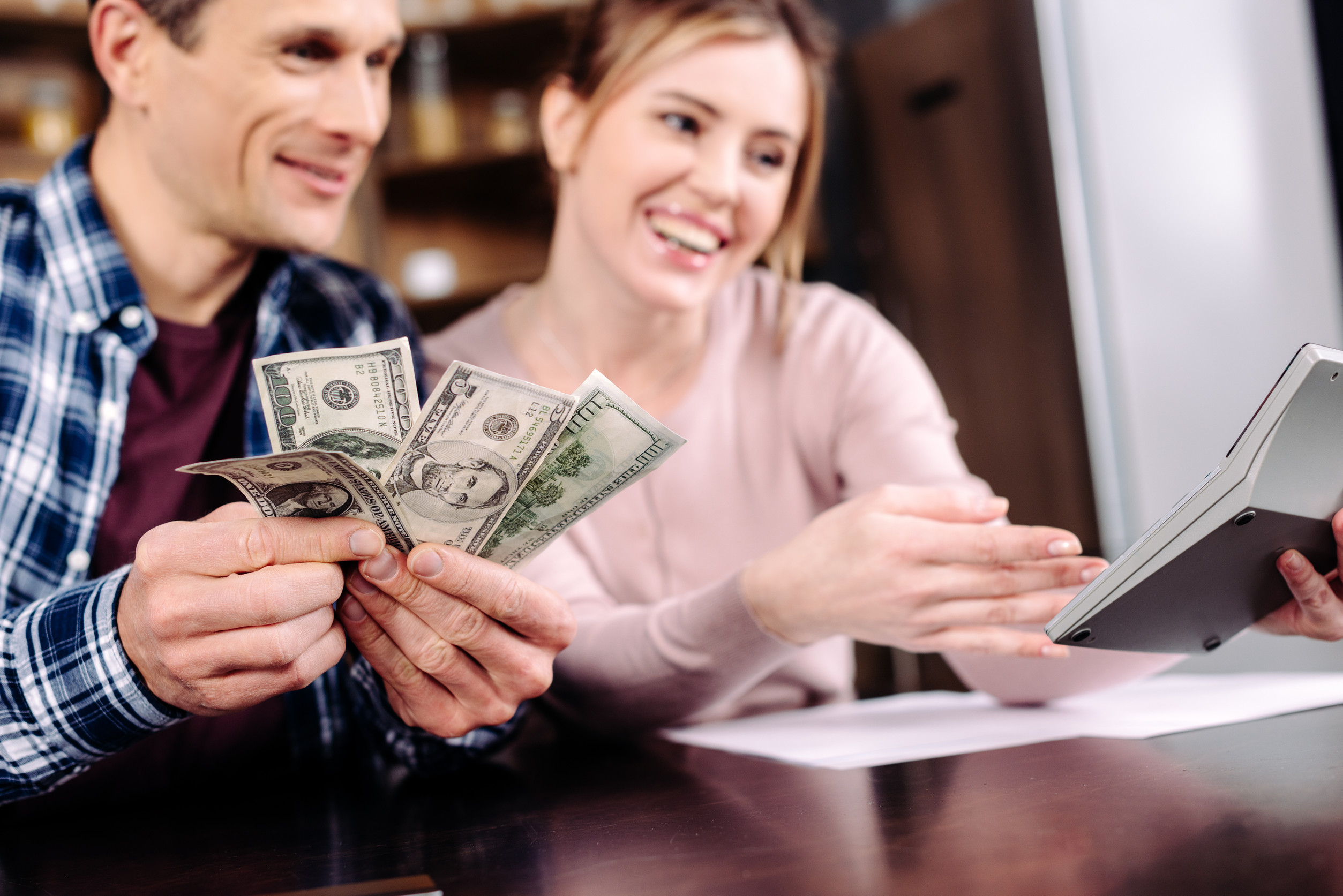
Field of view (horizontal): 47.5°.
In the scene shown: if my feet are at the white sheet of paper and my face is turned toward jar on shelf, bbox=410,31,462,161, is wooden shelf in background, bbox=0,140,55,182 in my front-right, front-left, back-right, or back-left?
front-left

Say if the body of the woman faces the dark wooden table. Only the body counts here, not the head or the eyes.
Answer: yes

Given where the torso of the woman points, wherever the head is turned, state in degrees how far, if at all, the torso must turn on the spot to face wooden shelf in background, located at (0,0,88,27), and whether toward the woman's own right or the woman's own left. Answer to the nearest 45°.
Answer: approximately 135° to the woman's own right

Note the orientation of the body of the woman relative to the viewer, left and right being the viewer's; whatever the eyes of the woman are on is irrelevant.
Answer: facing the viewer

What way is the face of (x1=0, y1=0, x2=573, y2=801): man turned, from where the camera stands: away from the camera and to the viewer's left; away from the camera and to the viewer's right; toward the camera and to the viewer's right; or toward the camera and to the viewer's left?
toward the camera and to the viewer's right

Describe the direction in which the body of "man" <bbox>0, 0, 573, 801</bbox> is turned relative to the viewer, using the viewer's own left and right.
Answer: facing the viewer and to the right of the viewer

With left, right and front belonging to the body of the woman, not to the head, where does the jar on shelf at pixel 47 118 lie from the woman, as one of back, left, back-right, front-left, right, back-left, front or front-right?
back-right

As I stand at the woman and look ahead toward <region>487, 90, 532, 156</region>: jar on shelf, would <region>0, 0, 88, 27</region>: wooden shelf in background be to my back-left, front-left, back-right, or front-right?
front-left

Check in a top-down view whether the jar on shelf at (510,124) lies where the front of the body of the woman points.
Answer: no

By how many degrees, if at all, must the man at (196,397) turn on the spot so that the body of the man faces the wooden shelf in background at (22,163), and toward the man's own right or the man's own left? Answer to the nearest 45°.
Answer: approximately 135° to the man's own left

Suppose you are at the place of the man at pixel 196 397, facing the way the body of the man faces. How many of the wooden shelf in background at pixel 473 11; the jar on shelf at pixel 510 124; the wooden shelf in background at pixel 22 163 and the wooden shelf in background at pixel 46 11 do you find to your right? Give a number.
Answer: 0

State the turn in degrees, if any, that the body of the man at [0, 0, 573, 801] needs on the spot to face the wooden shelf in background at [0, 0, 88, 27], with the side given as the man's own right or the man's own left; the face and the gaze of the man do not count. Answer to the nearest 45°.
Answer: approximately 135° to the man's own left

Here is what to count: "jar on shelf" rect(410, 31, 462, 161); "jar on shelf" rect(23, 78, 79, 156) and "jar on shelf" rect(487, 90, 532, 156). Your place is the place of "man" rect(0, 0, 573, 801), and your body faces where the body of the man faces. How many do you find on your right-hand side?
0

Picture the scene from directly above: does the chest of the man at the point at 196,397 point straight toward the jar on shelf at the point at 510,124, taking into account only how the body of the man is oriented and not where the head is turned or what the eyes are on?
no

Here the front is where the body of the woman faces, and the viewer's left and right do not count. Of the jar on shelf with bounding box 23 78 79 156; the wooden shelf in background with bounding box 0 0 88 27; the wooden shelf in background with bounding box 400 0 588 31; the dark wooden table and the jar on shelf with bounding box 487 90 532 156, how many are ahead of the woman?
1
